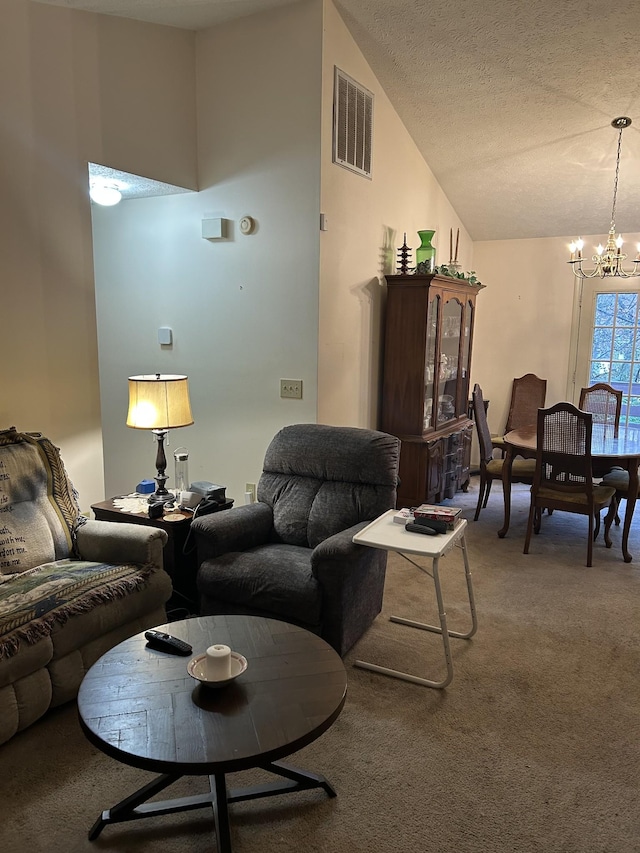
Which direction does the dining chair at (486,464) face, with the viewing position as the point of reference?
facing to the right of the viewer

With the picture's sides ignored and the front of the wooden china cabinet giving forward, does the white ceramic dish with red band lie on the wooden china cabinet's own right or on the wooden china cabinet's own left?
on the wooden china cabinet's own right

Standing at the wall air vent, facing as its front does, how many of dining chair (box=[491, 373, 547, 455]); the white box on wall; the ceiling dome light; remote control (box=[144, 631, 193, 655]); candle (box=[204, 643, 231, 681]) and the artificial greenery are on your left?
2

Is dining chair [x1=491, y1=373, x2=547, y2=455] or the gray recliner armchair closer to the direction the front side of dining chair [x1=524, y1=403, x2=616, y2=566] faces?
the dining chair

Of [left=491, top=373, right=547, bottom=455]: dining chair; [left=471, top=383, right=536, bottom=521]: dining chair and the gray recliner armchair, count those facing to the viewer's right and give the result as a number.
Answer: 1

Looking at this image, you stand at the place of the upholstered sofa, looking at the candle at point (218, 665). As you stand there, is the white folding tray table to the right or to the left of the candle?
left

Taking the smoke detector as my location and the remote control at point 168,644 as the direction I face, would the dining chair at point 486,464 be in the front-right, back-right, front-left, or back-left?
back-left

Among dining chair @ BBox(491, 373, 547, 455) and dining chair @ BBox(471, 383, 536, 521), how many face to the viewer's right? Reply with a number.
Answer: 1

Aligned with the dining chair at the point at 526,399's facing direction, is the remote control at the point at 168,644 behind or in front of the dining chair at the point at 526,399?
in front

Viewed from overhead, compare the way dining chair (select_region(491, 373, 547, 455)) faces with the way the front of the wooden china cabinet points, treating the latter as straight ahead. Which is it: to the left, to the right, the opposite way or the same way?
to the right

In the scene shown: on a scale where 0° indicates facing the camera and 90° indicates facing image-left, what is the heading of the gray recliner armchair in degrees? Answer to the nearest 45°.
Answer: approximately 45°
